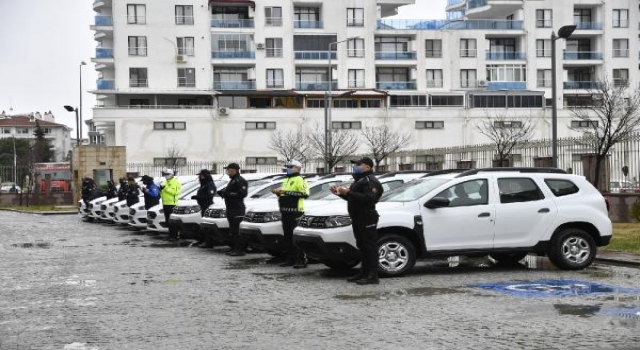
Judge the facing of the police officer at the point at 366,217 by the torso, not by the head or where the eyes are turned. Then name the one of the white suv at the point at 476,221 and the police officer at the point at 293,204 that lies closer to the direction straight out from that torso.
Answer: the police officer

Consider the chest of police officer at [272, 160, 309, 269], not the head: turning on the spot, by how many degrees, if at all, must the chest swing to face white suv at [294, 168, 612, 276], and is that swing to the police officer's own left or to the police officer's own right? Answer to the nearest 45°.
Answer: approximately 180°

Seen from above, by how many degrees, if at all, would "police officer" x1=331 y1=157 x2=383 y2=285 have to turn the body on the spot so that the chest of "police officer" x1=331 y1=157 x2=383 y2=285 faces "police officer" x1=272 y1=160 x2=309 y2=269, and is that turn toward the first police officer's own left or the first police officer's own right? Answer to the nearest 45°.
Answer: approximately 45° to the first police officer's own right

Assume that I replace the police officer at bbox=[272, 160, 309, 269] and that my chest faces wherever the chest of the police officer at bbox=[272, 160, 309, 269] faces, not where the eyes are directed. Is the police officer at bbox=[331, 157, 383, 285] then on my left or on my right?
on my left

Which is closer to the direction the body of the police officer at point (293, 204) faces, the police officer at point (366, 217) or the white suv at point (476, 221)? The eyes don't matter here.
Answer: the police officer

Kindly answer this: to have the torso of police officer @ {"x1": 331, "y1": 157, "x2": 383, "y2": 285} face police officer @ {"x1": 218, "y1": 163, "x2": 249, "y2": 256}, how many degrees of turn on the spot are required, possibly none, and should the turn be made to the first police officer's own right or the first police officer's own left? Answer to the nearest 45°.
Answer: approximately 45° to the first police officer's own right

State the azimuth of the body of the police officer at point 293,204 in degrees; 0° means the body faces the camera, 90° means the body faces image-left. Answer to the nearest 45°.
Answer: approximately 45°
